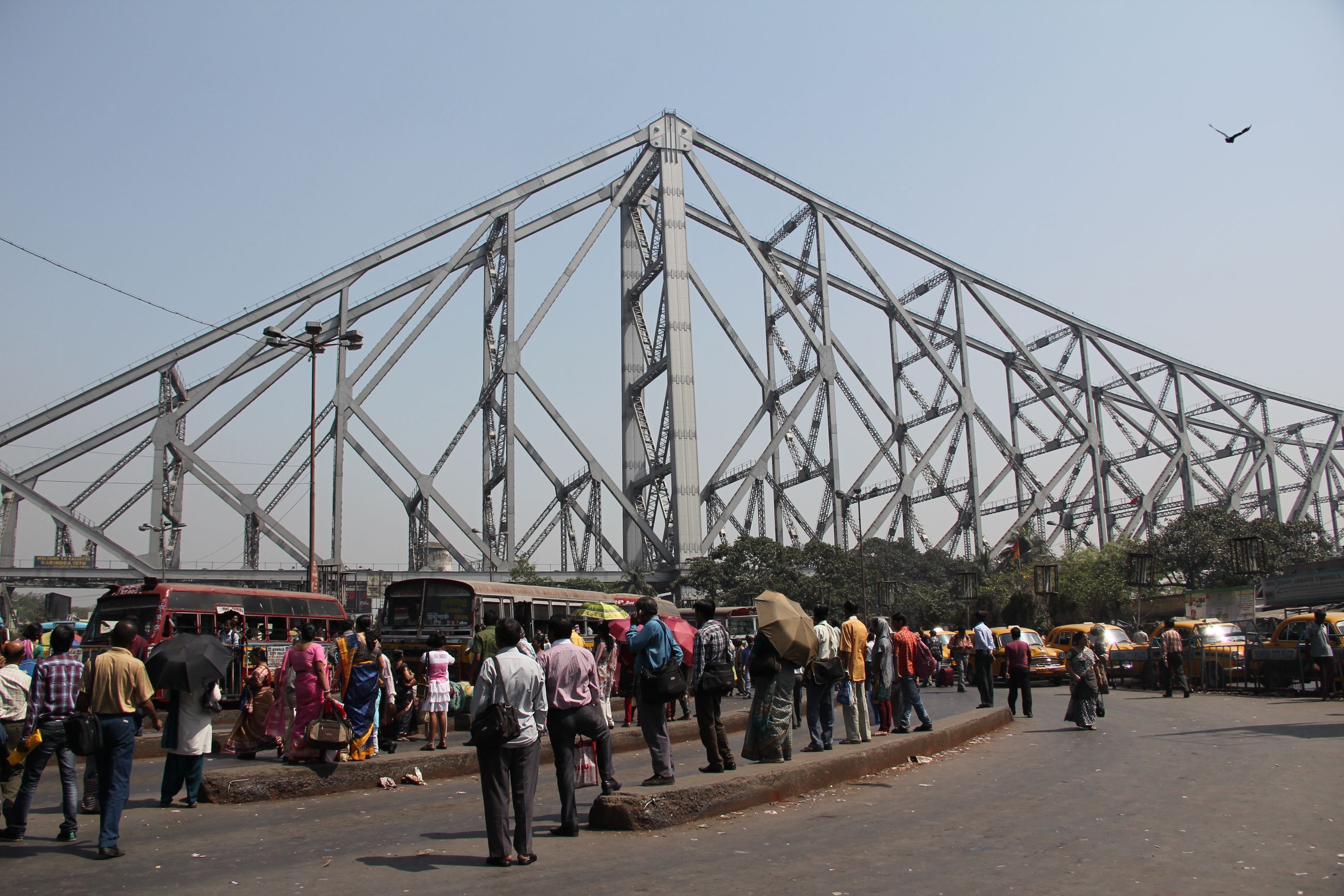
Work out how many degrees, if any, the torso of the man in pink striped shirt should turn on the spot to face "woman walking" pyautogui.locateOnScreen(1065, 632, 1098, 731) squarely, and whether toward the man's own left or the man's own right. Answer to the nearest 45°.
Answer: approximately 45° to the man's own right

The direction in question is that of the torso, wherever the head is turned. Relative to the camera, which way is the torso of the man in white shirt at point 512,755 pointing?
away from the camera

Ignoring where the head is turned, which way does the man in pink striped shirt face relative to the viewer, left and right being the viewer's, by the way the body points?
facing away from the viewer

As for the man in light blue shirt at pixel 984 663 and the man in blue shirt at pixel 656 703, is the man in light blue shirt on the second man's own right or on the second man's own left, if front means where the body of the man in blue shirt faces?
on the second man's own right
